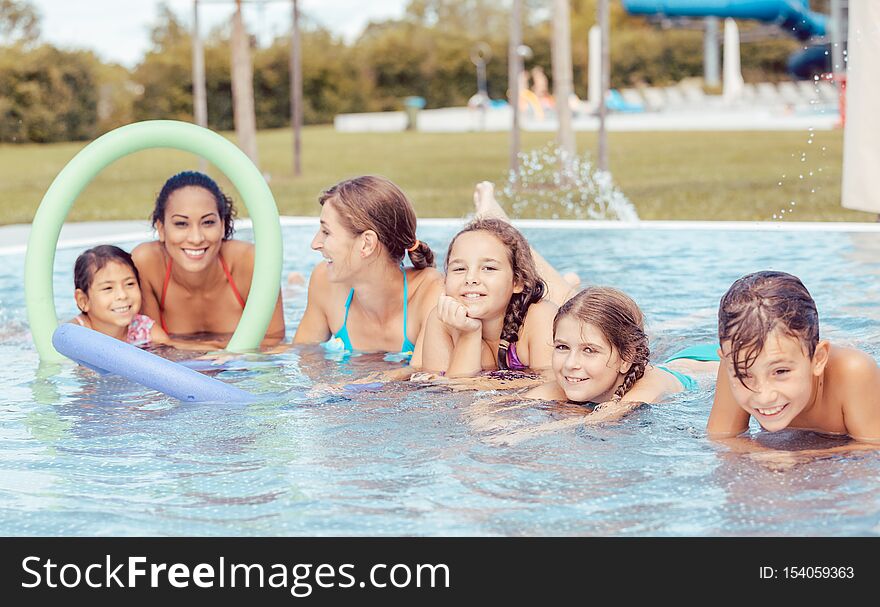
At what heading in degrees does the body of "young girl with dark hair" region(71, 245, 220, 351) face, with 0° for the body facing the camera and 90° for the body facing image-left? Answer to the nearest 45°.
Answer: approximately 315°

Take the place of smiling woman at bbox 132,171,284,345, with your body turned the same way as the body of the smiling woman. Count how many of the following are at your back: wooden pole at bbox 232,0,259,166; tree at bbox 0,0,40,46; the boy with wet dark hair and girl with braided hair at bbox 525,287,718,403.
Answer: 2

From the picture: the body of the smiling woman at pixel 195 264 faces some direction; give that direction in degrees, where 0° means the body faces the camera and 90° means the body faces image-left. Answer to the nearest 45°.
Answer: approximately 0°

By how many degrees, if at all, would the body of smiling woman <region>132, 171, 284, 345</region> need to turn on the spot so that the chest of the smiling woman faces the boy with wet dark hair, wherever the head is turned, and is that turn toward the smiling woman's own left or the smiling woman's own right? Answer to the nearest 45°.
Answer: approximately 45° to the smiling woman's own left

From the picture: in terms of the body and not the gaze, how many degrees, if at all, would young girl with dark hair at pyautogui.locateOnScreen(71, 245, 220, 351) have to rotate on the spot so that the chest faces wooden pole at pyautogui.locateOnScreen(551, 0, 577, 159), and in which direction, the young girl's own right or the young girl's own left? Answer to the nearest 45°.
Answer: approximately 90° to the young girl's own left

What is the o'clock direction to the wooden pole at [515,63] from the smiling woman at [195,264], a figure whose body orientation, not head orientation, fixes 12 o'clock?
The wooden pole is roughly at 7 o'clock from the smiling woman.

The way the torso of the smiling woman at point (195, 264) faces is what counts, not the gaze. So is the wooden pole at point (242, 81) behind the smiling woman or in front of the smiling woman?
behind

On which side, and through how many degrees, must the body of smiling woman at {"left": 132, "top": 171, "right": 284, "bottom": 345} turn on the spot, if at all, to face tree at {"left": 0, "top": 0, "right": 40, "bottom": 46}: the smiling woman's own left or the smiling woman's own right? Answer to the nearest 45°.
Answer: approximately 180°

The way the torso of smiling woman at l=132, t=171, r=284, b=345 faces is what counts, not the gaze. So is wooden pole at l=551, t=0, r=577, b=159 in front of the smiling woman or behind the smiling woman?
behind
